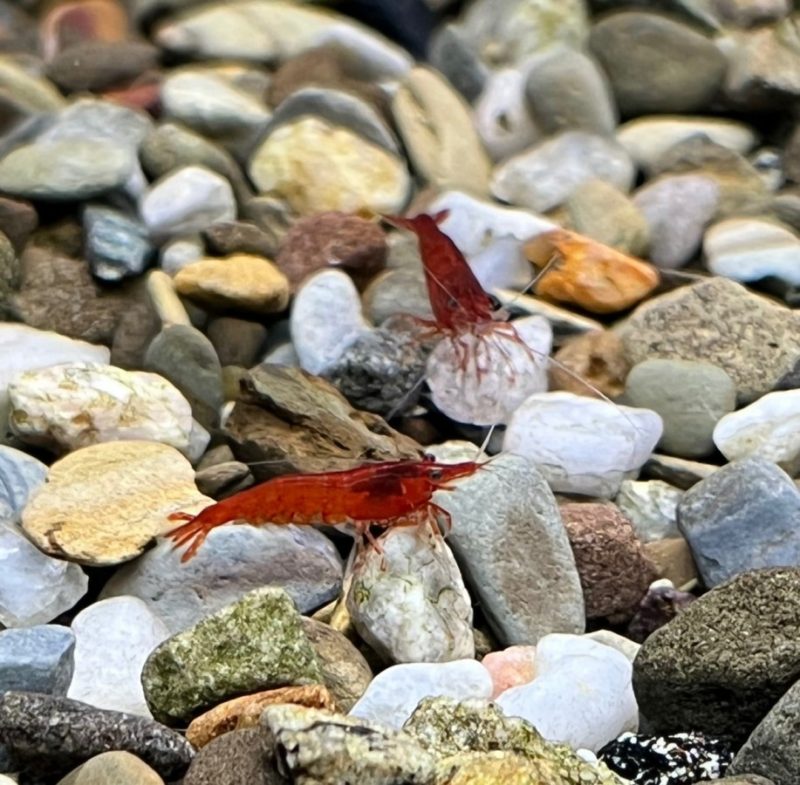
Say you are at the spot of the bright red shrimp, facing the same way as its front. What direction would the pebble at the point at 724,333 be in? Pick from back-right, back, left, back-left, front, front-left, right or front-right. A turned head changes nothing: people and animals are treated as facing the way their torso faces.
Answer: front-left

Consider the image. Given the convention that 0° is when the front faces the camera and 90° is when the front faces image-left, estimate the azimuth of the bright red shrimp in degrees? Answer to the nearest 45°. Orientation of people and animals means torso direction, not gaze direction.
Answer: approximately 270°

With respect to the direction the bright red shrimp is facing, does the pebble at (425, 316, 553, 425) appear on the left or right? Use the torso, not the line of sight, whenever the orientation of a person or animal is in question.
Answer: on its left

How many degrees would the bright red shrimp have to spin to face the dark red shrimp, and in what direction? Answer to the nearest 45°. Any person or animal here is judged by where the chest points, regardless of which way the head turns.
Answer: approximately 90° to its left

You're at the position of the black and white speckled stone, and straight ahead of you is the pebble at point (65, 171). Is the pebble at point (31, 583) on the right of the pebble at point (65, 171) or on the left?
left

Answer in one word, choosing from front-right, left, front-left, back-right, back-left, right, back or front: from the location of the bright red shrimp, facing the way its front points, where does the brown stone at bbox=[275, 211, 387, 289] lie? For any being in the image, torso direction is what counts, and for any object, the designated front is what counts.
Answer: left

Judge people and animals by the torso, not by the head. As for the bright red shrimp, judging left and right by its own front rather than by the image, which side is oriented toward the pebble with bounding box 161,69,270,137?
left

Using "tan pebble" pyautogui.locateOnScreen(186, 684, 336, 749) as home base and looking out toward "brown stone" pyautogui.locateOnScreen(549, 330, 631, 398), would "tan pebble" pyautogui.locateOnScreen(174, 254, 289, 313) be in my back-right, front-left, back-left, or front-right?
front-left

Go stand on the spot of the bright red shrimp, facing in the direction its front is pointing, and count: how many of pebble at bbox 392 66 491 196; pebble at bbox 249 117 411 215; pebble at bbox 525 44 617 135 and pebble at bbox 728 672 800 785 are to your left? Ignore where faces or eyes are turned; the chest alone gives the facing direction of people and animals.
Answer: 3

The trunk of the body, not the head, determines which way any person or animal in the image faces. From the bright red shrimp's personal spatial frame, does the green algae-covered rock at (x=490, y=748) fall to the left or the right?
on its right

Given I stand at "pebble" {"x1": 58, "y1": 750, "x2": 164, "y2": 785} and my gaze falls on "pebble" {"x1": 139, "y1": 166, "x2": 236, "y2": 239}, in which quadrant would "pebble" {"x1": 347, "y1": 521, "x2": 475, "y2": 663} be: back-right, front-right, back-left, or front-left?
front-right

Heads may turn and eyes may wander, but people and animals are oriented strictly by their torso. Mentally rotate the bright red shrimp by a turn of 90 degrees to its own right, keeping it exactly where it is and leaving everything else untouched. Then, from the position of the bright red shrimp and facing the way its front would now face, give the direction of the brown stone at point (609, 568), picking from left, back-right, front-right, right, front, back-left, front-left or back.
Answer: left

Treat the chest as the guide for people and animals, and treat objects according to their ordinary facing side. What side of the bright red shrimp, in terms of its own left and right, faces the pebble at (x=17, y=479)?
back

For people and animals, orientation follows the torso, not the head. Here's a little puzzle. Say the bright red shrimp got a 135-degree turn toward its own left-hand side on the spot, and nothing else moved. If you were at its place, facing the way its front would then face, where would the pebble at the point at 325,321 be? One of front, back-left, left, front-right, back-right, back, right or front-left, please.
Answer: front-right

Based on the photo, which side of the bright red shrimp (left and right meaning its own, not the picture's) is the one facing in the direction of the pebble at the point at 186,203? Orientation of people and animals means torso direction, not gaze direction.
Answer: left

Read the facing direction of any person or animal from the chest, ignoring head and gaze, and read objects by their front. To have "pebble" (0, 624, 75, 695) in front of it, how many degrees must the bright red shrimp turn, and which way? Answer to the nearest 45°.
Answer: approximately 135° to its right
